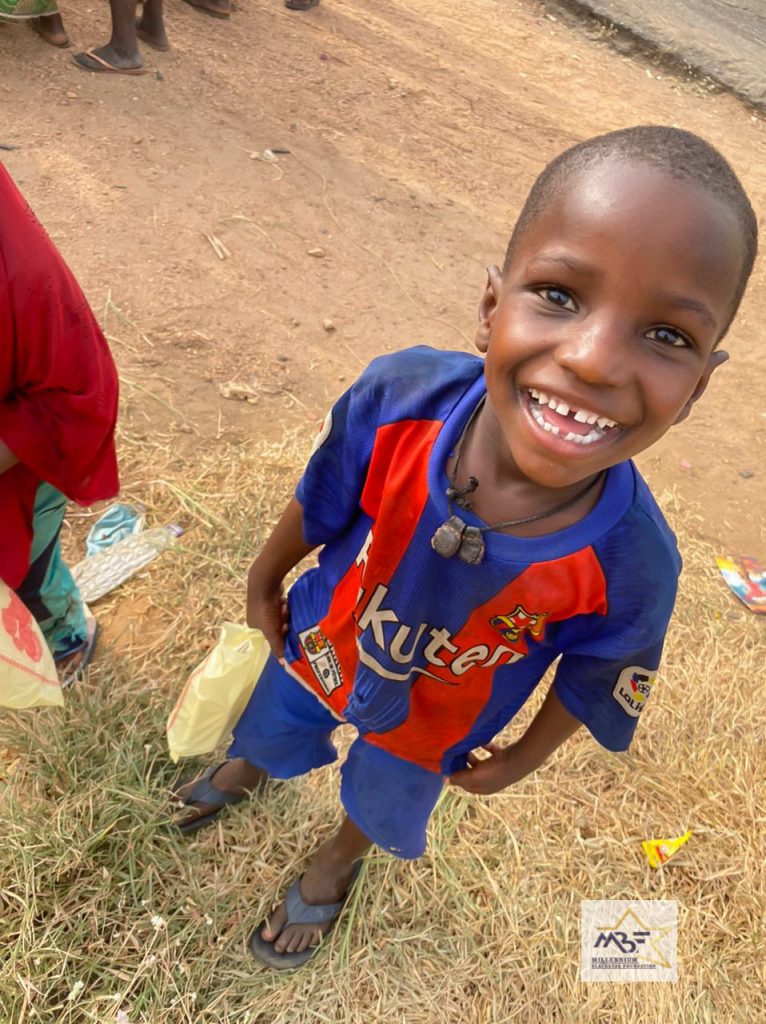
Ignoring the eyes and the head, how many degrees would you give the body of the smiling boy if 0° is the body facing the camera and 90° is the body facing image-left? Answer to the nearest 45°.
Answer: approximately 0°

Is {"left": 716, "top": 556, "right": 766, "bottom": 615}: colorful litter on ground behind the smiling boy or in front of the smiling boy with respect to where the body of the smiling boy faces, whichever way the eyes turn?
behind

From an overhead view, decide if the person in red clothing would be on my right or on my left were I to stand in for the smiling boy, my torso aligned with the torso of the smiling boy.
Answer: on my right
